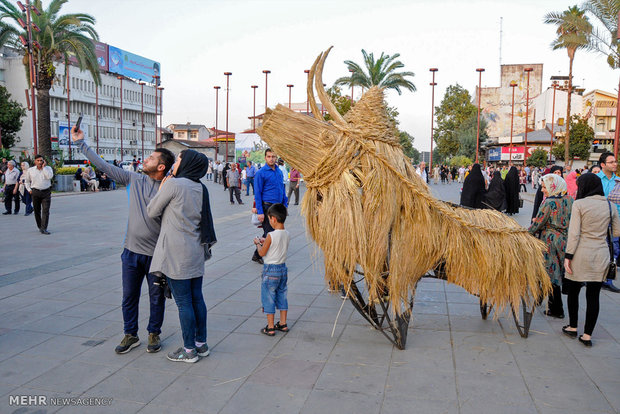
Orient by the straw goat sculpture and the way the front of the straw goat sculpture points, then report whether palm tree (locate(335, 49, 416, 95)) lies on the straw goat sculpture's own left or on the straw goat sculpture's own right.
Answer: on the straw goat sculpture's own right

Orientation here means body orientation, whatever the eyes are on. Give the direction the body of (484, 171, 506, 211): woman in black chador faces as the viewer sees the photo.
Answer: away from the camera

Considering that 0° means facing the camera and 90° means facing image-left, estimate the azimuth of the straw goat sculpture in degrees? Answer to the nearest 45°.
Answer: approximately 90°

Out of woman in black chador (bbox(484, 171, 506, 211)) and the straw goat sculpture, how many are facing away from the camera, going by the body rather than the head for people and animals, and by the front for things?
1

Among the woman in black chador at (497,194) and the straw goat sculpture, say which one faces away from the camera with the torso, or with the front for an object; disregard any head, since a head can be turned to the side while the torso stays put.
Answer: the woman in black chador

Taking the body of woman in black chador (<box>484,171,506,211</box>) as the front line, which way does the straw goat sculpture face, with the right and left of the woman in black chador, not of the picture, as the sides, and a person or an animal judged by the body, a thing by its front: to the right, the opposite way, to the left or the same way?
to the left

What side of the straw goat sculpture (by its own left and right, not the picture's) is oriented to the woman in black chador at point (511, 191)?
right

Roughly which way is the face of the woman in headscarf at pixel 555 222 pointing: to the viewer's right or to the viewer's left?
to the viewer's left
